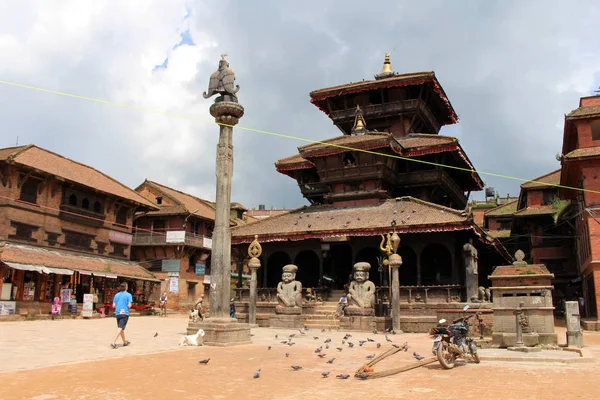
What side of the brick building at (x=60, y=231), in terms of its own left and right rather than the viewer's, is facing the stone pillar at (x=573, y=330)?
front

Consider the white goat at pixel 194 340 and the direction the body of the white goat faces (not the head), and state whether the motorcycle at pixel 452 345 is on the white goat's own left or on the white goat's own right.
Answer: on the white goat's own right

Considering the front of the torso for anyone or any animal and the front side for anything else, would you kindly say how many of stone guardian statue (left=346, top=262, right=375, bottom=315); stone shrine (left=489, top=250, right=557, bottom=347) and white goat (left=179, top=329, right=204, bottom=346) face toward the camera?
2

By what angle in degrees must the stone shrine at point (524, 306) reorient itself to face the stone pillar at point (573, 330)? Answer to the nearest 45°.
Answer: approximately 135° to its left

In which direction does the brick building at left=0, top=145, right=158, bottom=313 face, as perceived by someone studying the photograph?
facing the viewer and to the right of the viewer

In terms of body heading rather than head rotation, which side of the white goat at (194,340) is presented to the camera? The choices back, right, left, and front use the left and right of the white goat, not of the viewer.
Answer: right

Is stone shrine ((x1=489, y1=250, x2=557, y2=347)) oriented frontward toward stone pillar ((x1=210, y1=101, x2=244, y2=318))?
no

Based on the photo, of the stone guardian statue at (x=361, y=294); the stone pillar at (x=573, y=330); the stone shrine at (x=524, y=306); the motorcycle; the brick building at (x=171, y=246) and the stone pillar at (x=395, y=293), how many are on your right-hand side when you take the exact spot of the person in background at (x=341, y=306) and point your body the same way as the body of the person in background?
1

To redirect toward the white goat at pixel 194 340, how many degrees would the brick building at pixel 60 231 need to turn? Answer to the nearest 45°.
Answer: approximately 45° to its right

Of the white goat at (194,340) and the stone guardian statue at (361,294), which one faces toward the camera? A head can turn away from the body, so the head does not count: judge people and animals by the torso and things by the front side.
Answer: the stone guardian statue

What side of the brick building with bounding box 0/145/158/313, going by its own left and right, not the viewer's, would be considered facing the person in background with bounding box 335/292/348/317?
front

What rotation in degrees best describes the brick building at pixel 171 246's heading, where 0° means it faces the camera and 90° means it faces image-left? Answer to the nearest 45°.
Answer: approximately 315°

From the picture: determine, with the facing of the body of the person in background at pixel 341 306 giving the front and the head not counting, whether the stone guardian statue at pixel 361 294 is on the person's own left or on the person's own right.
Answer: on the person's own left

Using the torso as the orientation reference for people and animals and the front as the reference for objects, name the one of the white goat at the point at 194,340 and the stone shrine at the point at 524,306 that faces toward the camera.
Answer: the stone shrine

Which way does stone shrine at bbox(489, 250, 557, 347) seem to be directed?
toward the camera

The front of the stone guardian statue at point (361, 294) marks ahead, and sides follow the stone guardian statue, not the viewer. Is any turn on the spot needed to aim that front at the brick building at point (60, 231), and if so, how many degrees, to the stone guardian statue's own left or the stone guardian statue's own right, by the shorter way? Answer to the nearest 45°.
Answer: approximately 135° to the stone guardian statue's own right
